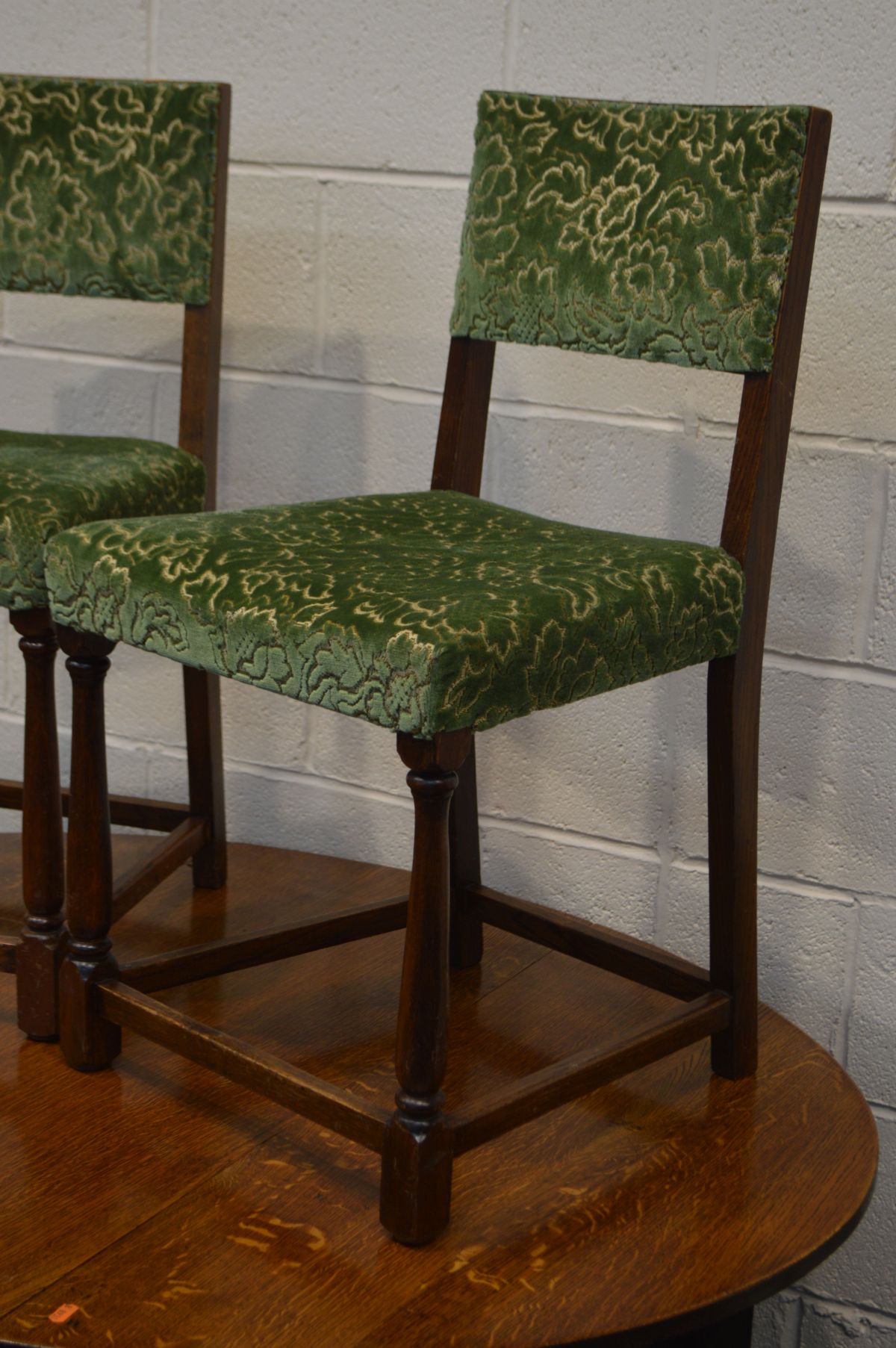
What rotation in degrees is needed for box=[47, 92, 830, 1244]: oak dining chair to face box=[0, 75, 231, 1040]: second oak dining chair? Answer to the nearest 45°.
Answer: approximately 90° to its right

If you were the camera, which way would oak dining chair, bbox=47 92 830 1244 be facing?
facing the viewer and to the left of the viewer

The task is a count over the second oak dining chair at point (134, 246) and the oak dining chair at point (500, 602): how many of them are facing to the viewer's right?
0
